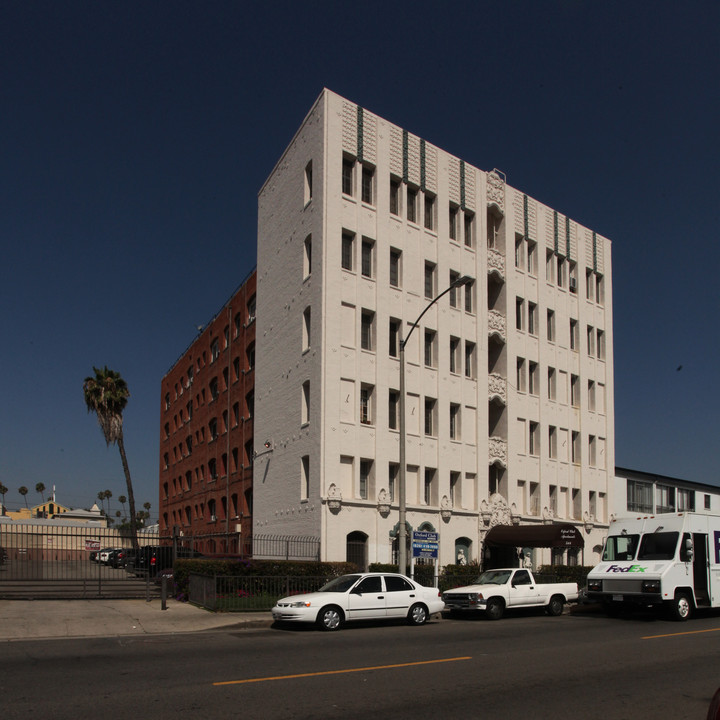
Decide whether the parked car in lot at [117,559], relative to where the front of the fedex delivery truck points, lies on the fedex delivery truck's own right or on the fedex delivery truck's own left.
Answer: on the fedex delivery truck's own right

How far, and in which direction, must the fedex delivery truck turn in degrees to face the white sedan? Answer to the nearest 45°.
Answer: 0° — it already faces it

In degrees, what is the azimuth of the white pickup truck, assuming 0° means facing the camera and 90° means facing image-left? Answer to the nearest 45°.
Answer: approximately 45°

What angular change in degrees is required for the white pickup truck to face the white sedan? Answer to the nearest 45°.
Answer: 0° — it already faces it
